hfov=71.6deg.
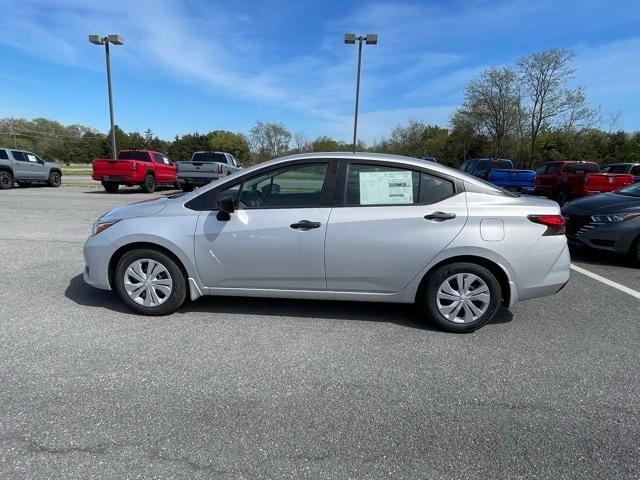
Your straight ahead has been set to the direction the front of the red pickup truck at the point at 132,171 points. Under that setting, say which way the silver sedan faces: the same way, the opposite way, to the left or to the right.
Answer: to the left

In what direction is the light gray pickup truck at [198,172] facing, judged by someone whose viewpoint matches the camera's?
facing away from the viewer and to the right of the viewer

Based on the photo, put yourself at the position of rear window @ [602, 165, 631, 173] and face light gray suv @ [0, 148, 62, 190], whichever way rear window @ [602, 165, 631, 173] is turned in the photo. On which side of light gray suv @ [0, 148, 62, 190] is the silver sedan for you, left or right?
left

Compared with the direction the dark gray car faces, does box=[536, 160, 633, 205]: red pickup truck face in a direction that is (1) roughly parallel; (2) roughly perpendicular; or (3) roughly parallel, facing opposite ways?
roughly perpendicular

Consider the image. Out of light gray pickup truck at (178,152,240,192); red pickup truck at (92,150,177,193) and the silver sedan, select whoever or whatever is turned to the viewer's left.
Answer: the silver sedan

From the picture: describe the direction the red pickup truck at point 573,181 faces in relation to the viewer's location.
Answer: facing away from the viewer and to the left of the viewer

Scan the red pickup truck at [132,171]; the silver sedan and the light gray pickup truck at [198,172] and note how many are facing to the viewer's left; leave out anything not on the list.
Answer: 1

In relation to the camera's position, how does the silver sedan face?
facing to the left of the viewer

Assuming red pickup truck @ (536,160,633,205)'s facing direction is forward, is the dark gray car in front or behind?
behind

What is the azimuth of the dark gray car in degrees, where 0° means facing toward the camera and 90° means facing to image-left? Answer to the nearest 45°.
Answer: approximately 45°

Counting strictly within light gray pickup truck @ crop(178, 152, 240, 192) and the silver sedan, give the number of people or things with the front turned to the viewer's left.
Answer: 1

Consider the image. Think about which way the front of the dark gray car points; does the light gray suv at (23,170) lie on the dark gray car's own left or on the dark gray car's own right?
on the dark gray car's own right

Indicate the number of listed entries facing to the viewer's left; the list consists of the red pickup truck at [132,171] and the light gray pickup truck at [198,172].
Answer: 0

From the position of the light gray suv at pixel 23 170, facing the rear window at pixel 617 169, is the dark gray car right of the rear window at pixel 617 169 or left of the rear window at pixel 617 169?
right

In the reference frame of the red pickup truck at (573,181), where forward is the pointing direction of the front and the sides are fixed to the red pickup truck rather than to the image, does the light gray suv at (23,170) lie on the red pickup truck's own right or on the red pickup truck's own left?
on the red pickup truck's own left

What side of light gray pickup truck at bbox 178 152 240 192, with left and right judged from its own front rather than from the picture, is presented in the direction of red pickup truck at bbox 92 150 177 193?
left

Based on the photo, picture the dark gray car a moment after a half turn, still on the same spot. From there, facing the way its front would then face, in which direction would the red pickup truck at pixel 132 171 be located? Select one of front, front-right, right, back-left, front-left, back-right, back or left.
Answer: back-left
